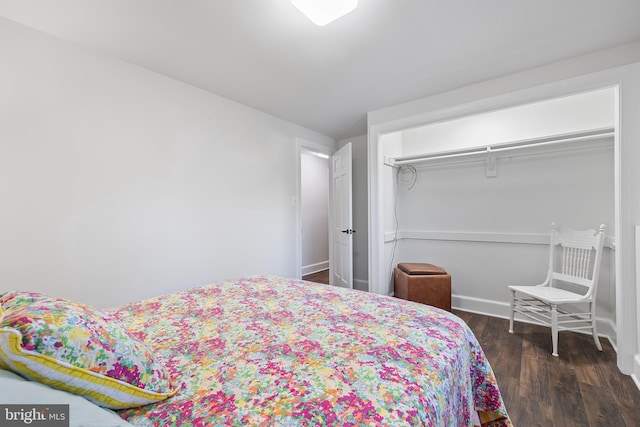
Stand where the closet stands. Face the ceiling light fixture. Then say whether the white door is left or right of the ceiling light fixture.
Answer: right

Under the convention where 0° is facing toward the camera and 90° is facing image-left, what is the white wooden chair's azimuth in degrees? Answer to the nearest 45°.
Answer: approximately 45°

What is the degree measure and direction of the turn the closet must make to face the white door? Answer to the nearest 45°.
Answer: approximately 45° to its right

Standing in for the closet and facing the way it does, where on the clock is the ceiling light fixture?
The ceiling light fixture is roughly at 11 o'clock from the closet.
